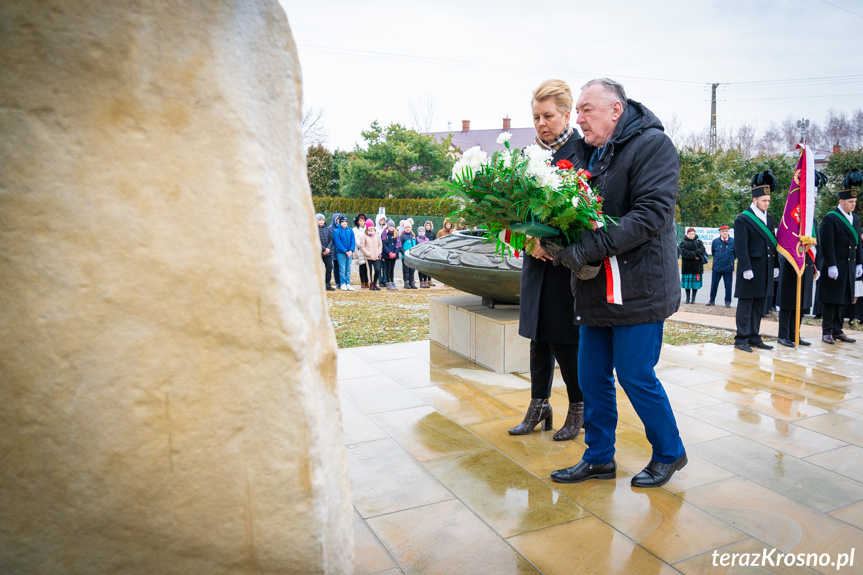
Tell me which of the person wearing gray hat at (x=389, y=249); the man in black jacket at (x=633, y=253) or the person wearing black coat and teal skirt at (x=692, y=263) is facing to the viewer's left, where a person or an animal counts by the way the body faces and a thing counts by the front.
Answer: the man in black jacket

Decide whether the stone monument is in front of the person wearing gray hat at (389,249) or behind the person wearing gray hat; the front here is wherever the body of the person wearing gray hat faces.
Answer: in front

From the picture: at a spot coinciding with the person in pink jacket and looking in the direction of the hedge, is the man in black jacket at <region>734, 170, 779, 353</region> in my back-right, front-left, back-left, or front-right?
back-right

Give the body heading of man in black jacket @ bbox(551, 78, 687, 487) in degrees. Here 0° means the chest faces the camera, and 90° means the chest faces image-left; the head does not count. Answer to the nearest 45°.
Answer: approximately 90°

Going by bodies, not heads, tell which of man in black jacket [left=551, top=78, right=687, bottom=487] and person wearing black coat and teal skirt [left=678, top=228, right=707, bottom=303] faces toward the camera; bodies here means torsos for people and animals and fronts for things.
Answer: the person wearing black coat and teal skirt

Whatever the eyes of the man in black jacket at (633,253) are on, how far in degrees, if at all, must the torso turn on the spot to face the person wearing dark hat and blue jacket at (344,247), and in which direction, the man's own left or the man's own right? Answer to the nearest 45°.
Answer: approximately 45° to the man's own right

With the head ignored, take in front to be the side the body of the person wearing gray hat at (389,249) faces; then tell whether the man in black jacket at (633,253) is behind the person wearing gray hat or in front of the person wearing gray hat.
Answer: in front

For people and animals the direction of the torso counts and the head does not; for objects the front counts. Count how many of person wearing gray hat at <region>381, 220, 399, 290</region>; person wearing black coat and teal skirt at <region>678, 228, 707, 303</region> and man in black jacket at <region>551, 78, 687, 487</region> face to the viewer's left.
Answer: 1

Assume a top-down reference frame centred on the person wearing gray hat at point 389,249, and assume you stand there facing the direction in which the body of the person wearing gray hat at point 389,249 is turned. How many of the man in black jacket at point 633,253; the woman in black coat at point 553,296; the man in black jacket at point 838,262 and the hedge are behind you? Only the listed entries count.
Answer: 1

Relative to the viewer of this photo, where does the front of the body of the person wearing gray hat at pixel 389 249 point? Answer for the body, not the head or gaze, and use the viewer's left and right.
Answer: facing the viewer

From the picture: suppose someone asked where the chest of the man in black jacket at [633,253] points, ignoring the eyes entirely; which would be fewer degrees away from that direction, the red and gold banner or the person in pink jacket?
the person in pink jacket

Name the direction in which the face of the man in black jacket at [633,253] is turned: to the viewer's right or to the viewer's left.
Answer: to the viewer's left

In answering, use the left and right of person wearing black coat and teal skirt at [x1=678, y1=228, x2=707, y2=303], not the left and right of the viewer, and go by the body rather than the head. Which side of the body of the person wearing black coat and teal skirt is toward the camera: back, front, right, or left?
front

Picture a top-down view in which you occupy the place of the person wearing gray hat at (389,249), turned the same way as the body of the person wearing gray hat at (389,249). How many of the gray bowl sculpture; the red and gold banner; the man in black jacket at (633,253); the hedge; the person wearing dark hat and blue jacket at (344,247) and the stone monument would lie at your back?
1

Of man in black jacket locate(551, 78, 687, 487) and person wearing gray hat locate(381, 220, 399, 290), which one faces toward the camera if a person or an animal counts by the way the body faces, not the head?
the person wearing gray hat

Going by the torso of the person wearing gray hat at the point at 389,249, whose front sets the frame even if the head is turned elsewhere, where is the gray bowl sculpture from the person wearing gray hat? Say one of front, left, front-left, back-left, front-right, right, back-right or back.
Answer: front
